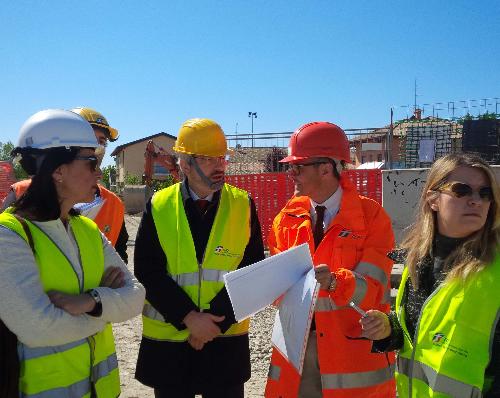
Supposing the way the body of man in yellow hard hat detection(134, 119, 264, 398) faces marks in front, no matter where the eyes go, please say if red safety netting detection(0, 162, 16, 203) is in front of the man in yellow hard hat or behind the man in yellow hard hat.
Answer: behind

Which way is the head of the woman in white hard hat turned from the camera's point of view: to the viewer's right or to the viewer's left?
to the viewer's right

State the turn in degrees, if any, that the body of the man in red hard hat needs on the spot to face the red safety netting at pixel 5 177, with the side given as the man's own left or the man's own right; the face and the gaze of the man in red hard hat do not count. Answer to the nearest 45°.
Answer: approximately 90° to the man's own right

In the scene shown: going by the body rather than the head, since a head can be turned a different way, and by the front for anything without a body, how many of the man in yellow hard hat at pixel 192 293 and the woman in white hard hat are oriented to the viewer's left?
0

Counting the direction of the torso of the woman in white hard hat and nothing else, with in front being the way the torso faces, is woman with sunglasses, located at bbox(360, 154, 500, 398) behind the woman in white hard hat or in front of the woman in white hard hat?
in front

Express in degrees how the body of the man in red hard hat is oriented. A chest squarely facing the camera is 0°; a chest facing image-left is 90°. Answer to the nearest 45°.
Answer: approximately 45°

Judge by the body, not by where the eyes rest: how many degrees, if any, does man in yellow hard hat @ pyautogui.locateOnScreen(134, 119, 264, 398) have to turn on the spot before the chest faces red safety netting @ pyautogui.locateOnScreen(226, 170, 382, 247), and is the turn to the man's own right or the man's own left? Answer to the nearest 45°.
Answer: approximately 180°

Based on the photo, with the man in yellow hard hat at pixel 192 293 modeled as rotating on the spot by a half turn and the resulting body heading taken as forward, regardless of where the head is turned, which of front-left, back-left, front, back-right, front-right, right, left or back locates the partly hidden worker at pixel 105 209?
front-left

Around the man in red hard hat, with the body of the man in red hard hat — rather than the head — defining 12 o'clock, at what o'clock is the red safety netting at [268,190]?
The red safety netting is roughly at 4 o'clock from the man in red hard hat.

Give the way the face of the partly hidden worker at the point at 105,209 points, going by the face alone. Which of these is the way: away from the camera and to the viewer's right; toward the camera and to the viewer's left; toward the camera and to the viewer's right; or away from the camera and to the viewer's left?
toward the camera and to the viewer's right

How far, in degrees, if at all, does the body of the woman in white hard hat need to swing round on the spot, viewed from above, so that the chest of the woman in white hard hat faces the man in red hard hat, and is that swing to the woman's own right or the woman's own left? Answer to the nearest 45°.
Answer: approximately 45° to the woman's own left

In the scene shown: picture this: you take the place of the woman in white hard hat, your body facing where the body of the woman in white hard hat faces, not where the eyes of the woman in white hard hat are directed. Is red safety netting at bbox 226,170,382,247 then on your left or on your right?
on your left

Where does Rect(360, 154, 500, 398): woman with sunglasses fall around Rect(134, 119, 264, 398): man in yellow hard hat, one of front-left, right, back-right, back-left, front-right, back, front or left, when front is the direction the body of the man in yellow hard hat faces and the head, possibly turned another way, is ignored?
front-left

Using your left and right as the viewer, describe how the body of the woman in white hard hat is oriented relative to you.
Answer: facing the viewer and to the right of the viewer
